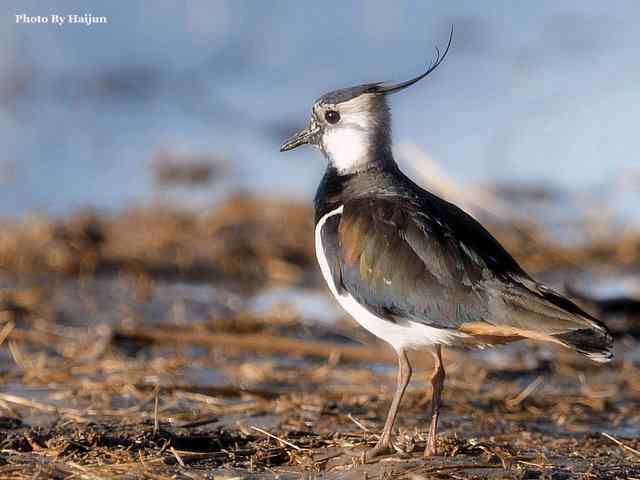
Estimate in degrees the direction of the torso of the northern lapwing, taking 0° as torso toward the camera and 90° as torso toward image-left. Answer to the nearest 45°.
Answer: approximately 90°

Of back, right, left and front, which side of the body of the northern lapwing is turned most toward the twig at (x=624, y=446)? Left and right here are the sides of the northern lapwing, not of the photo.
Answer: back

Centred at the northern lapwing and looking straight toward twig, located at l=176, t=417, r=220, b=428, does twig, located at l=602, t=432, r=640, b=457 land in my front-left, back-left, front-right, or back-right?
back-right
